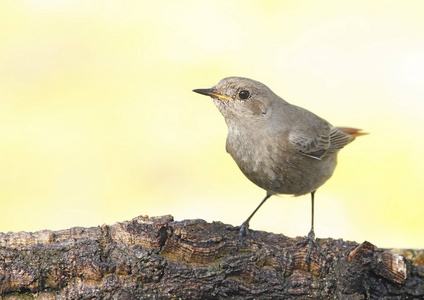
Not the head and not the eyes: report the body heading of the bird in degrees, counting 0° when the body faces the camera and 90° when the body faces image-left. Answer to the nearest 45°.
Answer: approximately 45°
